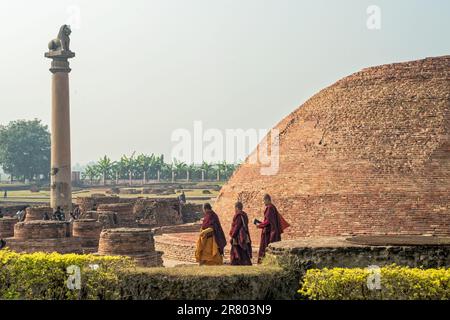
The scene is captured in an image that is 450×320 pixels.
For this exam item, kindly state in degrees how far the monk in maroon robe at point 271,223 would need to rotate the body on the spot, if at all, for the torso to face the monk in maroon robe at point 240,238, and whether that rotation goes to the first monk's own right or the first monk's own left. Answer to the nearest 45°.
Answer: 0° — they already face them

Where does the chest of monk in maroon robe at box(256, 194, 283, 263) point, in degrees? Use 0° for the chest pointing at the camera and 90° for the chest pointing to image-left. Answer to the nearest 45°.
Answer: approximately 90°

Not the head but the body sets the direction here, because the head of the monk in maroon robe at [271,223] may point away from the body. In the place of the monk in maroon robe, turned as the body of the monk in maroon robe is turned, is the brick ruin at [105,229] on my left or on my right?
on my right

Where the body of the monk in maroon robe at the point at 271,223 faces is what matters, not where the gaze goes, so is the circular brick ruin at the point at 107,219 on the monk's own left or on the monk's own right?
on the monk's own right
